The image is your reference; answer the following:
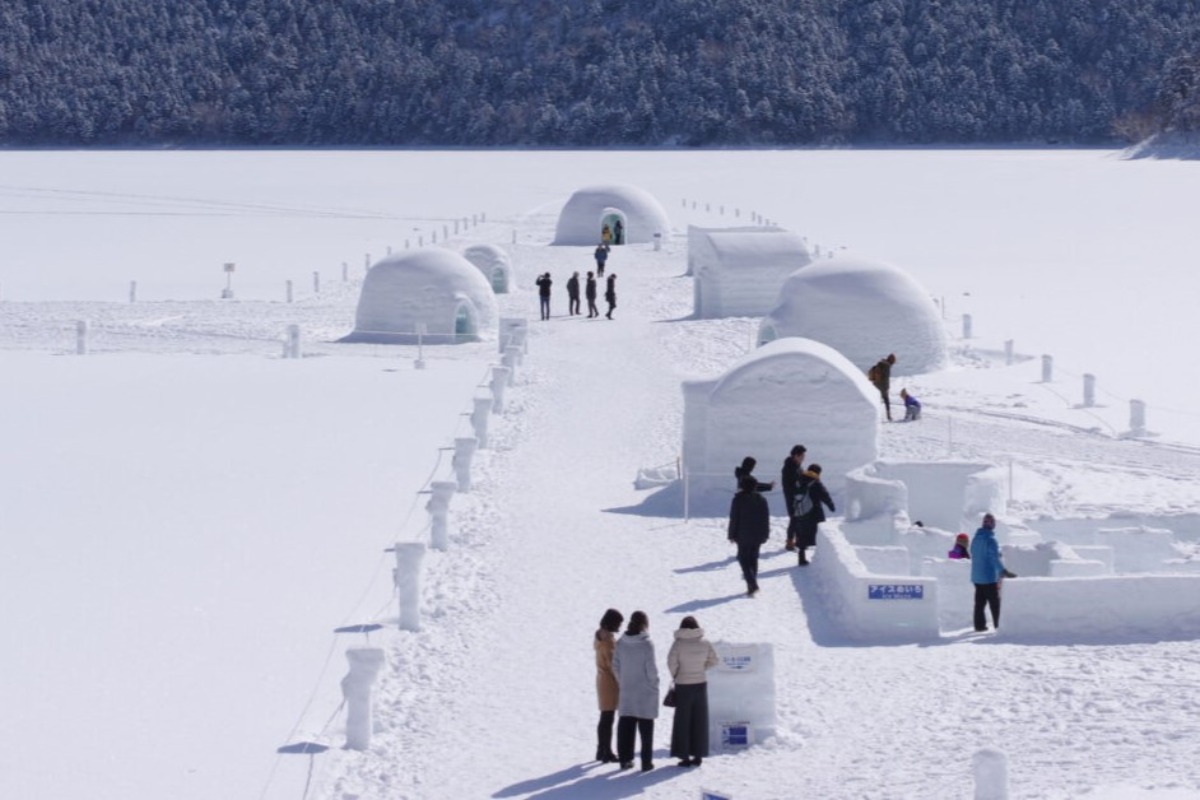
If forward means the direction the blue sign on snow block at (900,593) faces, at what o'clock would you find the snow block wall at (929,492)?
The snow block wall is roughly at 6 o'clock from the blue sign on snow block.

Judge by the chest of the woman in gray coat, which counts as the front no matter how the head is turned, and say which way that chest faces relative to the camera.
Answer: away from the camera

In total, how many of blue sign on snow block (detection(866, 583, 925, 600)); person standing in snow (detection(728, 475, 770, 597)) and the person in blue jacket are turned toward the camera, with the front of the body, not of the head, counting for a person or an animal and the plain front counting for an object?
1

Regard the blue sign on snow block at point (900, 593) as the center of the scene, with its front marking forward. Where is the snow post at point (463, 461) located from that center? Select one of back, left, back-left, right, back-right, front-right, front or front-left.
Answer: back-right

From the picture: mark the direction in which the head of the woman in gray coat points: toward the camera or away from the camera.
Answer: away from the camera

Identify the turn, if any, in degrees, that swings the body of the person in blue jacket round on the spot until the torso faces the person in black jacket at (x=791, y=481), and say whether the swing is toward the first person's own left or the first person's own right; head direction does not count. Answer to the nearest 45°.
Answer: approximately 90° to the first person's own left

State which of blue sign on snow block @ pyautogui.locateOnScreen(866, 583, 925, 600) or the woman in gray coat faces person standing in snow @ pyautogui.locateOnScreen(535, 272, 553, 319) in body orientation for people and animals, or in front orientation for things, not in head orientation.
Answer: the woman in gray coat

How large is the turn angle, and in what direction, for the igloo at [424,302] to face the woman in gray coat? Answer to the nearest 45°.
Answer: approximately 45° to its right

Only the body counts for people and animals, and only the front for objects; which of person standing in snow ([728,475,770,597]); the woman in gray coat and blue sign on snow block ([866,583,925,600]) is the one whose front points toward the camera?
the blue sign on snow block

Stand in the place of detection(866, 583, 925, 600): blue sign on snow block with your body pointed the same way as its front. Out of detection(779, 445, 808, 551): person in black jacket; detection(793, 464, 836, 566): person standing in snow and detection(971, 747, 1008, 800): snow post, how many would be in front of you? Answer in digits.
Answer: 1

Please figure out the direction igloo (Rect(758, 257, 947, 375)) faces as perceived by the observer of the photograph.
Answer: facing to the left of the viewer

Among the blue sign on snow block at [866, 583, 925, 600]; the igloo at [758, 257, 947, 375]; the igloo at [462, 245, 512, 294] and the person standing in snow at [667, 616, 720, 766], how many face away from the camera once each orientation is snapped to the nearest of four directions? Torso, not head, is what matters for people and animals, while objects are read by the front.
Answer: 1

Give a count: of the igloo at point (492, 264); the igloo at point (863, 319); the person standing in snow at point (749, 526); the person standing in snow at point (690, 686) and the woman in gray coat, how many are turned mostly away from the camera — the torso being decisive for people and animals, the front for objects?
3

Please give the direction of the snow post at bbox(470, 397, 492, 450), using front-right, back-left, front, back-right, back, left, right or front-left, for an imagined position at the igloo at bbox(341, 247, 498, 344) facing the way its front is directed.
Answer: front-right

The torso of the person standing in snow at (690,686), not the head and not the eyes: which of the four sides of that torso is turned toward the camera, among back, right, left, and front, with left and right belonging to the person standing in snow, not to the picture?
back
